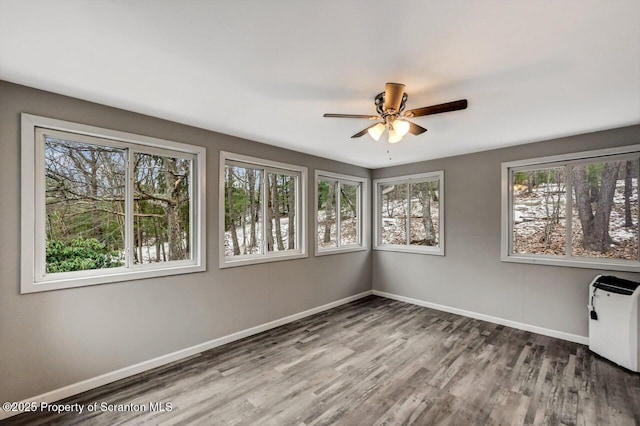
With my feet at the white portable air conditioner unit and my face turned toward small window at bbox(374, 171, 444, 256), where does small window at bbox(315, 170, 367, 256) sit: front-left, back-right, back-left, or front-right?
front-left

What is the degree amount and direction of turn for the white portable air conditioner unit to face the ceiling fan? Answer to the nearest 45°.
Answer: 0° — it already faces it

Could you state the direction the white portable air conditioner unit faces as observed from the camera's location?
facing the viewer and to the left of the viewer

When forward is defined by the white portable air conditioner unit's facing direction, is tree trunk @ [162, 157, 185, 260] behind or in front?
in front

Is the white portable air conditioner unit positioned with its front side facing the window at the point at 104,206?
yes

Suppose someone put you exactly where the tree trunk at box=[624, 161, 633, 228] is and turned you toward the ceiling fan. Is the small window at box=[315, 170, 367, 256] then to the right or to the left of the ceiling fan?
right

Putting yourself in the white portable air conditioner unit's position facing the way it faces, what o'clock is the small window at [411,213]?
The small window is roughly at 2 o'clock from the white portable air conditioner unit.
